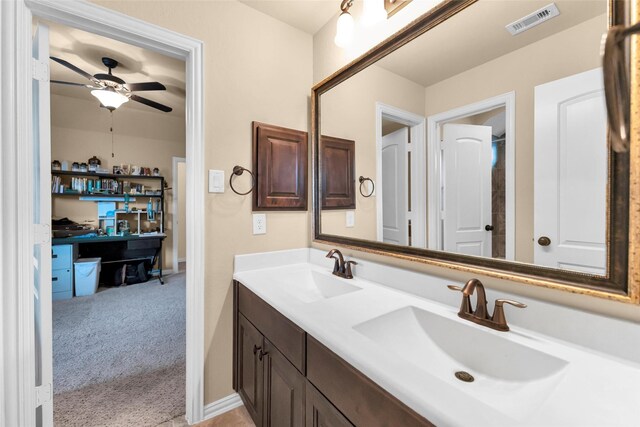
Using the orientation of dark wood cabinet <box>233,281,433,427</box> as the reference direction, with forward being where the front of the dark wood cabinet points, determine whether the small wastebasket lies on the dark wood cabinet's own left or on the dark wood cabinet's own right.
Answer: on the dark wood cabinet's own right

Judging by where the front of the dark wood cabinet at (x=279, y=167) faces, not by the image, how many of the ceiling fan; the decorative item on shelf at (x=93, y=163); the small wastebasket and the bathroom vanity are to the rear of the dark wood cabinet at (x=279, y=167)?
3

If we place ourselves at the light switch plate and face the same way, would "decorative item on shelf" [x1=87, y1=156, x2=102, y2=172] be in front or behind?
behind

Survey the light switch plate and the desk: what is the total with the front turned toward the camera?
2

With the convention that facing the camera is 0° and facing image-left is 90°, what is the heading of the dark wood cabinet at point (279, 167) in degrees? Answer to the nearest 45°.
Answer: approximately 315°

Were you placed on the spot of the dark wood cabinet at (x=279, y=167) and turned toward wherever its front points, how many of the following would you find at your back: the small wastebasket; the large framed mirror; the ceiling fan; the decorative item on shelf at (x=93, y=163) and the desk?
4

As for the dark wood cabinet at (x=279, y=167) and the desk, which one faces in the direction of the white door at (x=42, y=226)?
the desk

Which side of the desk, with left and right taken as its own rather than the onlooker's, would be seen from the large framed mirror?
front

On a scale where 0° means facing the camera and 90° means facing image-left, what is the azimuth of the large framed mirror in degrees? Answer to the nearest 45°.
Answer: approximately 45°

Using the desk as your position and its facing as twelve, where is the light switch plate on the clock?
The light switch plate is roughly at 12 o'clock from the desk.
